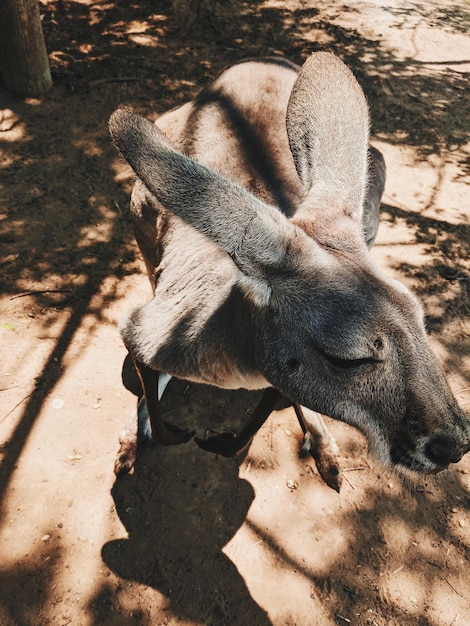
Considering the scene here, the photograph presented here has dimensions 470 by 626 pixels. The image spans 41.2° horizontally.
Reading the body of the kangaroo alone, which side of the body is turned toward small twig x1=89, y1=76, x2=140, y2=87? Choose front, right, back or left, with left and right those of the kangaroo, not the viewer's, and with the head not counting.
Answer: back

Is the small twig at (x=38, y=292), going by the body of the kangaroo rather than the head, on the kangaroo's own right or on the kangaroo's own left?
on the kangaroo's own right

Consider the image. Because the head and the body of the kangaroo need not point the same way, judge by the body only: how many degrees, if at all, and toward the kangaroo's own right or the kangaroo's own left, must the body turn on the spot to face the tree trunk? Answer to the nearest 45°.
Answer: approximately 135° to the kangaroo's own right

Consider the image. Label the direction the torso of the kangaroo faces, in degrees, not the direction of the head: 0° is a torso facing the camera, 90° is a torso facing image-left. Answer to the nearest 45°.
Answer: approximately 0°

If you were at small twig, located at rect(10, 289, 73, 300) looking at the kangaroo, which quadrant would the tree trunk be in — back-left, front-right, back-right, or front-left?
back-left
